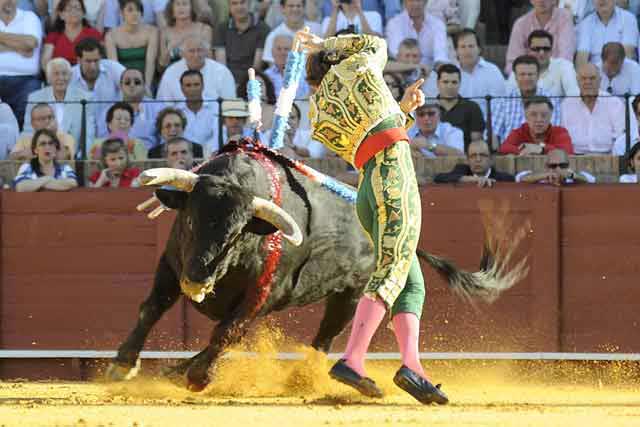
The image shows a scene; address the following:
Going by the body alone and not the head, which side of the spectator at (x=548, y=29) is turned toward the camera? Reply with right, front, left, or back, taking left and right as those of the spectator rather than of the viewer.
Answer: front

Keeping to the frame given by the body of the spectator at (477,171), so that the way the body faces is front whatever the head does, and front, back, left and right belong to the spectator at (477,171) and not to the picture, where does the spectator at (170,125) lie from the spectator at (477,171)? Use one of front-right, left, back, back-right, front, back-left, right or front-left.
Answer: right

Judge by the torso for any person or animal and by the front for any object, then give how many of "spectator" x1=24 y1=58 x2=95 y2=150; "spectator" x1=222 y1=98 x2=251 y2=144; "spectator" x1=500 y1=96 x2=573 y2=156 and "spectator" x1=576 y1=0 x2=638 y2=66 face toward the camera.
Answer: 4

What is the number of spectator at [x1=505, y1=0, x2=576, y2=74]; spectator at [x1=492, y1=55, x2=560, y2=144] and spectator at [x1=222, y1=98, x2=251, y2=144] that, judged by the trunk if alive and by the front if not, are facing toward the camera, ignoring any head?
3

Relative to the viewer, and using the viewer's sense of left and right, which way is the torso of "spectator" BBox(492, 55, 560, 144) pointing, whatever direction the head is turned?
facing the viewer

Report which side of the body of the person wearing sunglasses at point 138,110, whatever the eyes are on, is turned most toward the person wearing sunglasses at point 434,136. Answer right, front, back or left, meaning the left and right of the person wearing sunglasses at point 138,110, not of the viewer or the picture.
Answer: left

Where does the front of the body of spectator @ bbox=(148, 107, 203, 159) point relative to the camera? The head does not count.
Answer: toward the camera

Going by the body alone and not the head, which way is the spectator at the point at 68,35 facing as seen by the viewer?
toward the camera

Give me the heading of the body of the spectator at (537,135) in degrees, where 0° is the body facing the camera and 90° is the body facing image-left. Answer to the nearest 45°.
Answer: approximately 0°

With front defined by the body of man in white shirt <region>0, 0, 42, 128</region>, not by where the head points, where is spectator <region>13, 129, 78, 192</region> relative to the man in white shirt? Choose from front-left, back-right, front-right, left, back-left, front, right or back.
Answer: front

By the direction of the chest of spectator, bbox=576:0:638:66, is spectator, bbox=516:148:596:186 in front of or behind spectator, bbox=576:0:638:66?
in front
